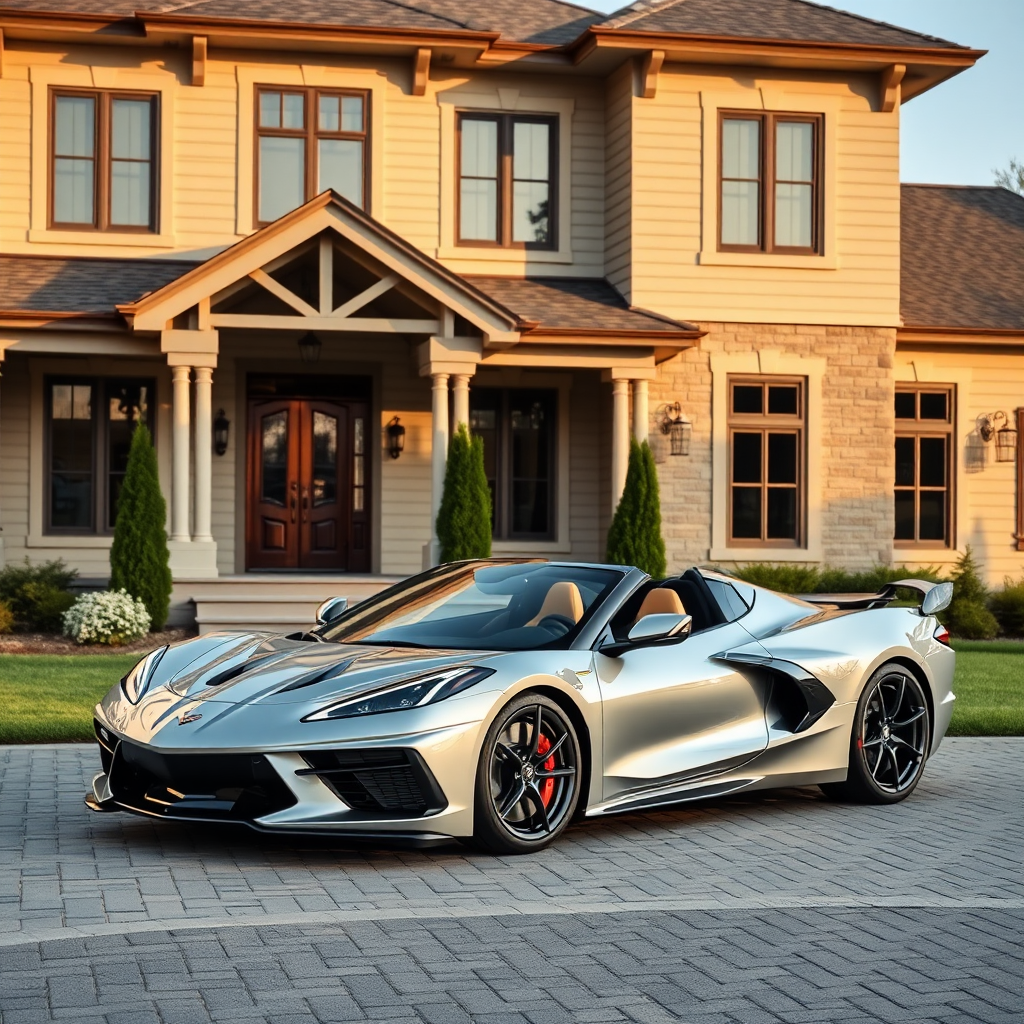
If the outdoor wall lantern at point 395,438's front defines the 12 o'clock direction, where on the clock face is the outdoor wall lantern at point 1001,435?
the outdoor wall lantern at point 1001,435 is roughly at 9 o'clock from the outdoor wall lantern at point 395,438.

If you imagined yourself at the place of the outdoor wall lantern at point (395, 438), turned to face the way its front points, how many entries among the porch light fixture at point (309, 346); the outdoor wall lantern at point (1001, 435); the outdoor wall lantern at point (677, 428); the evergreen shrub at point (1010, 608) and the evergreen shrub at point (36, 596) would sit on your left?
3

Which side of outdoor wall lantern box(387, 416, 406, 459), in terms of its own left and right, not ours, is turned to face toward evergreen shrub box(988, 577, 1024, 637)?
left

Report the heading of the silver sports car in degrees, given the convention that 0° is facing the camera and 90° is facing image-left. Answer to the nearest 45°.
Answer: approximately 45°

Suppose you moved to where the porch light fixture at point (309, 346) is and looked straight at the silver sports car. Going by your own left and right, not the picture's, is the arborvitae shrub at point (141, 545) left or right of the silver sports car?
right

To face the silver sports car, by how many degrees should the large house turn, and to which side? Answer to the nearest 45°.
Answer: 0° — it already faces it

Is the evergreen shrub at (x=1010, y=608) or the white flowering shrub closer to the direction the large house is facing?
the white flowering shrub

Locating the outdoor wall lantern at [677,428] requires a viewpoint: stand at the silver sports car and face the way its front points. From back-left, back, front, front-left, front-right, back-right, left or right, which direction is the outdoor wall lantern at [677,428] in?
back-right

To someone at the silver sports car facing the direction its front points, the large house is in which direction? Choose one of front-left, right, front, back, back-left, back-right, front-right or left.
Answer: back-right

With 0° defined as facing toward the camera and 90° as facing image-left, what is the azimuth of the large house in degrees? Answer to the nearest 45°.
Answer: approximately 0°

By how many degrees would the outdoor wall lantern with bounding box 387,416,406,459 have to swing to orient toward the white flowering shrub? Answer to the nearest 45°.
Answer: approximately 45° to its right
